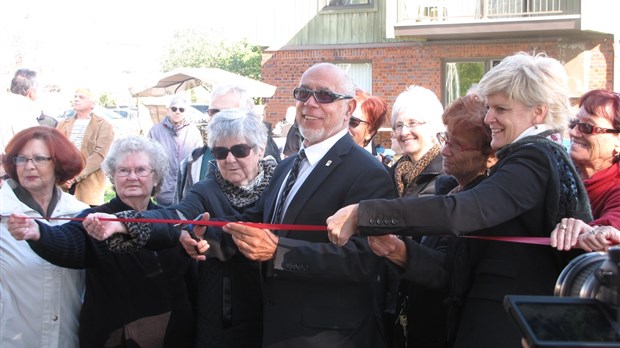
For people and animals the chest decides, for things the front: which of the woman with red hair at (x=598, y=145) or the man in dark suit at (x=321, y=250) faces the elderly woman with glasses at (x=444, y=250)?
the woman with red hair

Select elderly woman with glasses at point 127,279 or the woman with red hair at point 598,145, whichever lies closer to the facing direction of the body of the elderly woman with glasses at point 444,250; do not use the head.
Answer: the elderly woman with glasses

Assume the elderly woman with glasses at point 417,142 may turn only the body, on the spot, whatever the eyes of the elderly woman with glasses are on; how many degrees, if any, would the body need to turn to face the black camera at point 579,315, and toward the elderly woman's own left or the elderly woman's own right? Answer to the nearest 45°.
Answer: approximately 45° to the elderly woman's own left

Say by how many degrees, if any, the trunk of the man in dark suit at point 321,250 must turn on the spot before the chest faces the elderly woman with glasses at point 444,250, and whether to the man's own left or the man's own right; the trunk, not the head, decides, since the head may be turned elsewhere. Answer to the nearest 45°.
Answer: approximately 135° to the man's own left

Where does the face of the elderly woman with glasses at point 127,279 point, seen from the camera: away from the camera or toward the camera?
toward the camera

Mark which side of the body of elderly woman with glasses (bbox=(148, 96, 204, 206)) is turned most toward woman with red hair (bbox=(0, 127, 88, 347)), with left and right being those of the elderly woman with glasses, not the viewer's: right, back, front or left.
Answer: front

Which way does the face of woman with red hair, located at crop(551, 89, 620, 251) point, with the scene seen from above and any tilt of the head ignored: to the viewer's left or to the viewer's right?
to the viewer's left

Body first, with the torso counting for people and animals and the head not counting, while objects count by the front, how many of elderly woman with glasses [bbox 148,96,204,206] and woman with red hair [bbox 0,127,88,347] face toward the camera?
2

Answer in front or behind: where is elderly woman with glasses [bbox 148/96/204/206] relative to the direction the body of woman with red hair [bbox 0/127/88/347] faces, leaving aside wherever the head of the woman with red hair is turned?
behind

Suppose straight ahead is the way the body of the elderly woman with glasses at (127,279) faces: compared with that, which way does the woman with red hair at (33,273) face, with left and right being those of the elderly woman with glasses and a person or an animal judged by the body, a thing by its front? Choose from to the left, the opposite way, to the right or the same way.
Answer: the same way

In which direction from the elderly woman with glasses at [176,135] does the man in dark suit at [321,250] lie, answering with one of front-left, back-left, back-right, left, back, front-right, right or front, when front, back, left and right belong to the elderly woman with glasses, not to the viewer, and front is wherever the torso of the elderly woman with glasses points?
front

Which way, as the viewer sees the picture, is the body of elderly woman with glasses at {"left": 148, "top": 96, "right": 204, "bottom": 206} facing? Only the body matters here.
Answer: toward the camera

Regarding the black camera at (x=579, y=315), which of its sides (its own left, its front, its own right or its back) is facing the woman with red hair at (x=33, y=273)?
front

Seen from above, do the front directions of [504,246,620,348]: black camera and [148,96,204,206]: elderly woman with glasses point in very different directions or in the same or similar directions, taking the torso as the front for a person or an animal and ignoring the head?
very different directions

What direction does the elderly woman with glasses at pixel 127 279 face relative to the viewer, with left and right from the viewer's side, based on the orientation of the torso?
facing the viewer

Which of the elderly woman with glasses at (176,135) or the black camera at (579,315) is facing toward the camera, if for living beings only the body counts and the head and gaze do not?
the elderly woman with glasses

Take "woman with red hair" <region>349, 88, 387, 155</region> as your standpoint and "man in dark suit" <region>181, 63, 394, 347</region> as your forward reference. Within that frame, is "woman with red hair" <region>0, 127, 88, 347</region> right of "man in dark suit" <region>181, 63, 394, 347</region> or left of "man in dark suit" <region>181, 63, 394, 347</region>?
right

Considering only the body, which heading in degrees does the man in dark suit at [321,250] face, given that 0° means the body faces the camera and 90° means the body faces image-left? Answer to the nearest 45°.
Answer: approximately 45°

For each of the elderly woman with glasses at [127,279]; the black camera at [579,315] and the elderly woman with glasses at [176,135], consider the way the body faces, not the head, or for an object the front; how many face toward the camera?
2

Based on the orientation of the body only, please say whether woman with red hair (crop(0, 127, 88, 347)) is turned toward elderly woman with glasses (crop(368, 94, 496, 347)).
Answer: no

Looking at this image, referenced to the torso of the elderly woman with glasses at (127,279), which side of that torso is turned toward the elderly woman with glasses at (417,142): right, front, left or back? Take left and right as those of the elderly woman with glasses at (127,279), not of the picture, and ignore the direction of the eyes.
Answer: left

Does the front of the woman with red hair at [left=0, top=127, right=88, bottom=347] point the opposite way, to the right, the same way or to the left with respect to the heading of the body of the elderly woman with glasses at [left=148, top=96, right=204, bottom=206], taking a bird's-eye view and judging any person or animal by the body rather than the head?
the same way
